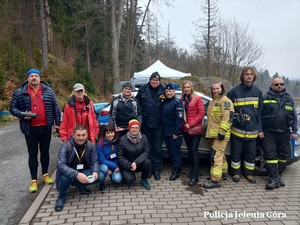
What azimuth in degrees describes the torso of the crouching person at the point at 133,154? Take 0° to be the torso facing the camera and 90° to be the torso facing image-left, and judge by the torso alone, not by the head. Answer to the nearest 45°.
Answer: approximately 0°

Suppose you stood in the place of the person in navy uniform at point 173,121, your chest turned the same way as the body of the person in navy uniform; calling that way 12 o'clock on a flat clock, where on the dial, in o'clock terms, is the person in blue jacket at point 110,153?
The person in blue jacket is roughly at 1 o'clock from the person in navy uniform.

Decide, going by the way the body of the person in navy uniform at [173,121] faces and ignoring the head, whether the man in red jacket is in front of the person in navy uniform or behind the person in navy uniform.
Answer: in front

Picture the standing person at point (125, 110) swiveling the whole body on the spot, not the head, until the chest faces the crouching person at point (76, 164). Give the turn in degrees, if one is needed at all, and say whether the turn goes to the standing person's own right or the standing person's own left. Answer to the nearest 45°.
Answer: approximately 45° to the standing person's own right

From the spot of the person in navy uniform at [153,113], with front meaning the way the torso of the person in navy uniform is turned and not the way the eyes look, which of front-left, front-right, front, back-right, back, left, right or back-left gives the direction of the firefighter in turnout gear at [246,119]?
left

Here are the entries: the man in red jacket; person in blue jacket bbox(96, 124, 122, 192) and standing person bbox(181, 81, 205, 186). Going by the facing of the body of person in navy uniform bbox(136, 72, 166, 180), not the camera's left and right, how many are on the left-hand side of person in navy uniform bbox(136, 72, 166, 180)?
1

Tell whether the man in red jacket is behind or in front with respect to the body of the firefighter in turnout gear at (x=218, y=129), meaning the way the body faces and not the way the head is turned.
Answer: in front

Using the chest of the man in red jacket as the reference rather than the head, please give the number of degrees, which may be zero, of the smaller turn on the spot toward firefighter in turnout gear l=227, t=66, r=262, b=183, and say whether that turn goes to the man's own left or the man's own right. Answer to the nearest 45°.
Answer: approximately 90° to the man's own left

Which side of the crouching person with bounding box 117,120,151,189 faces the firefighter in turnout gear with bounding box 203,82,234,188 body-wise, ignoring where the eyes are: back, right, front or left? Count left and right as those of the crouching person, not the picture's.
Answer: left
